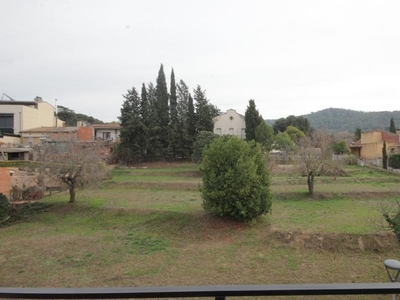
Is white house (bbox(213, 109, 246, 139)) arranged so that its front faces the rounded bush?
yes

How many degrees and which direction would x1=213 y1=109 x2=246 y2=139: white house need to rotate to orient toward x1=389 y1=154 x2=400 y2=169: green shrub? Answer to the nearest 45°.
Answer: approximately 45° to its left

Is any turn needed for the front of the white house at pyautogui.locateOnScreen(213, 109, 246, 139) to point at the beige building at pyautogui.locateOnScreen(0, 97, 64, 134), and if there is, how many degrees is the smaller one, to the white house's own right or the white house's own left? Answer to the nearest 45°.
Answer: approximately 90° to the white house's own right

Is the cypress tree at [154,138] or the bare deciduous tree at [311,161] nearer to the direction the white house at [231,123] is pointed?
the bare deciduous tree

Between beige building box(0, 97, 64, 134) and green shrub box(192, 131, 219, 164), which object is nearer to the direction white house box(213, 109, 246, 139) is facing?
the green shrub

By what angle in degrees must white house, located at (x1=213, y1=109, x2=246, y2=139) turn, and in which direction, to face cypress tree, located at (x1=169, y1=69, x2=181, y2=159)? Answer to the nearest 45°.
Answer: approximately 45° to its right

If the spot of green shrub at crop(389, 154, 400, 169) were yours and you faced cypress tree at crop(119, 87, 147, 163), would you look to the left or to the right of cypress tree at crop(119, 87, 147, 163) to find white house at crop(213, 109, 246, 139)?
right

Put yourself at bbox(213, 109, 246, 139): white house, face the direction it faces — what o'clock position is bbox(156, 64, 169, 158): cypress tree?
The cypress tree is roughly at 2 o'clock from the white house.

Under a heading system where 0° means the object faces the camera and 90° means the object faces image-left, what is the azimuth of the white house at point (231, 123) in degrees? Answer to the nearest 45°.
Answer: approximately 0°
